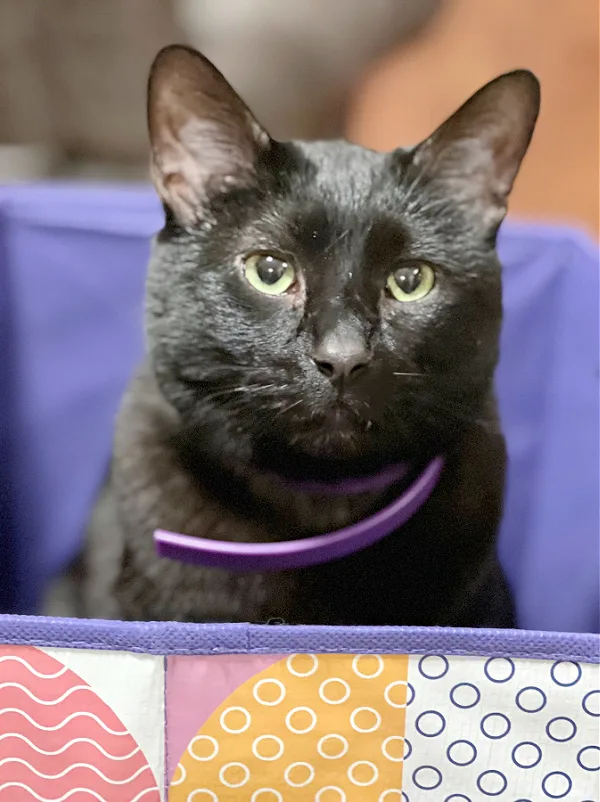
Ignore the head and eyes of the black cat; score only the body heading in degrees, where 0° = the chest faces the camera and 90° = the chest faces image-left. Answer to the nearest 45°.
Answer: approximately 0°
